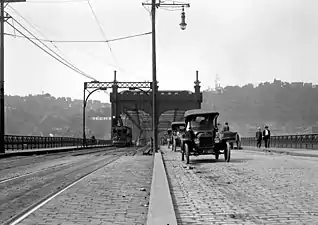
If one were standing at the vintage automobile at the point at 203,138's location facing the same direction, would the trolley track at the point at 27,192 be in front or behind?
in front

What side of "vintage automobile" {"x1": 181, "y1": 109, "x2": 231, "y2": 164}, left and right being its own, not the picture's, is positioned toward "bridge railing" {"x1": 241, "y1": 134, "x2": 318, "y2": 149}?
back

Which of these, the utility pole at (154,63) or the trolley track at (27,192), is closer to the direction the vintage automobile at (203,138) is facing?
the trolley track

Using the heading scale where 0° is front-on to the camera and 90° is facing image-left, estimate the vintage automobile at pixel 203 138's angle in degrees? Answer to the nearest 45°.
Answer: approximately 0°

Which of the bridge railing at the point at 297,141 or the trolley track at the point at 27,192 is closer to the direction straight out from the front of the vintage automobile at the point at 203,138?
the trolley track
